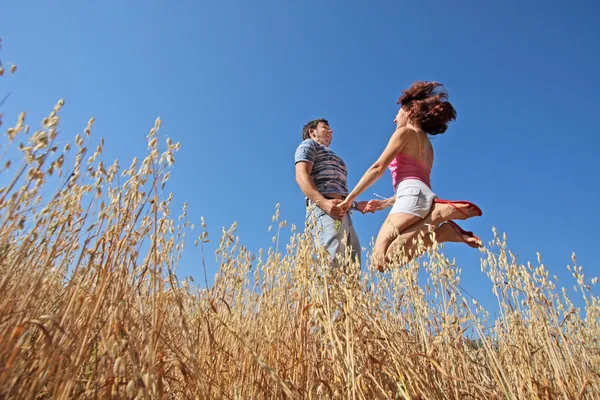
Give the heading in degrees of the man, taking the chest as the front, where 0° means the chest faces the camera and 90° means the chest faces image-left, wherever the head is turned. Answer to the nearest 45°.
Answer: approximately 315°

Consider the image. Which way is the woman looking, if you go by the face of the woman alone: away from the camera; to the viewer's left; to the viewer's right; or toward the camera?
to the viewer's left

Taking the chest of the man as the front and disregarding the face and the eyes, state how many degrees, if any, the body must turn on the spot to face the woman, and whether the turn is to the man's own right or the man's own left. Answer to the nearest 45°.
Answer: approximately 45° to the man's own left

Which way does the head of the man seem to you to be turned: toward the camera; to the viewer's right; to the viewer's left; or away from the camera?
to the viewer's right
